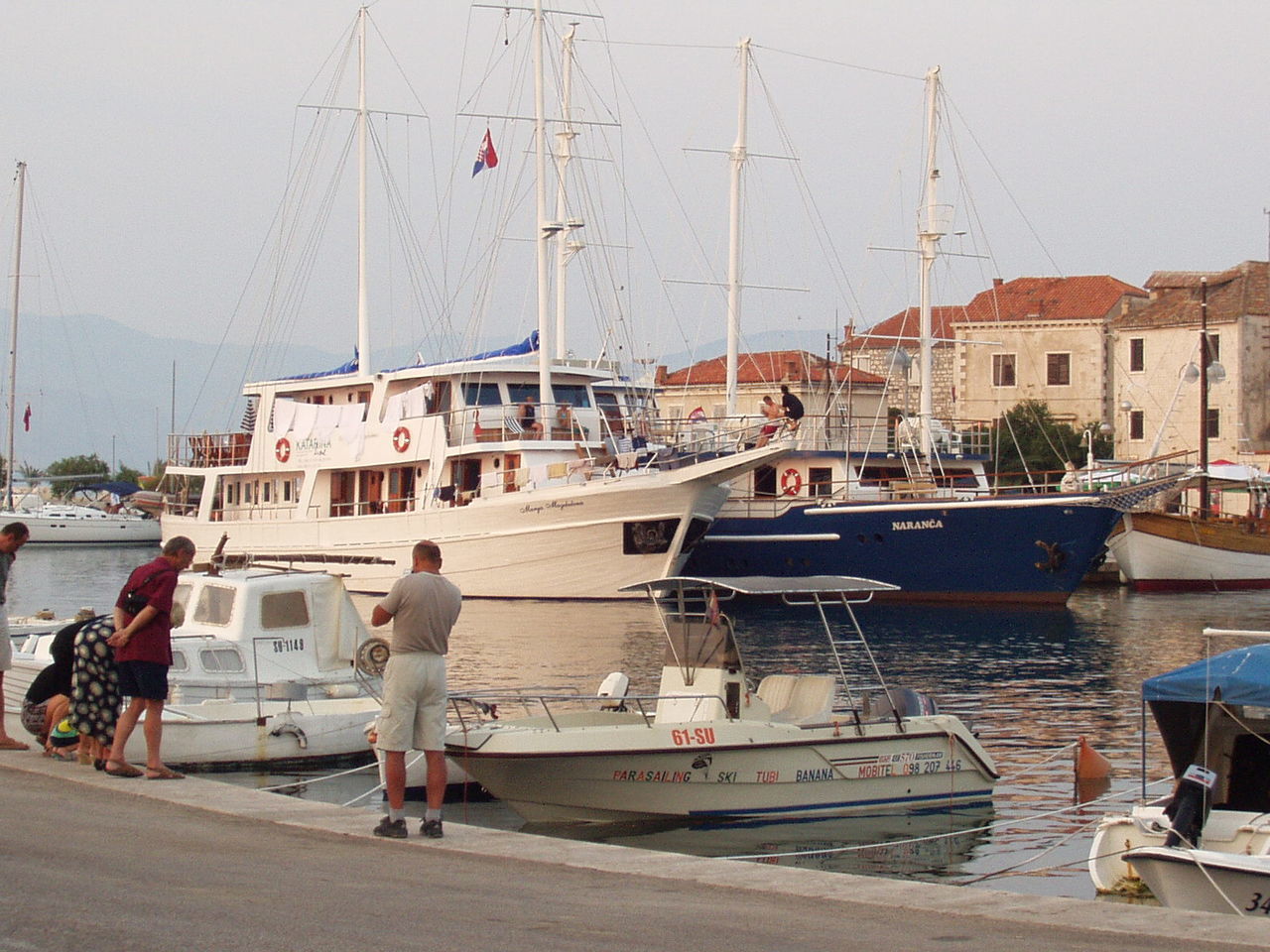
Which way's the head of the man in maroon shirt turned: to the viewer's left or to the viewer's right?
to the viewer's right

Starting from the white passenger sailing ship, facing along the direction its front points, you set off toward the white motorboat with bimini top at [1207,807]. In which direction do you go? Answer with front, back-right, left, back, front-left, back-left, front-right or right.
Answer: front-right

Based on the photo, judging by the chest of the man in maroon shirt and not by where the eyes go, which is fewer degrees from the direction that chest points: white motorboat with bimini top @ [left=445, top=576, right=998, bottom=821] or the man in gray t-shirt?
the white motorboat with bimini top

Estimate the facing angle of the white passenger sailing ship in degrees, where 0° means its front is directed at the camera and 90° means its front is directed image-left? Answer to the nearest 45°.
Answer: approximately 315°

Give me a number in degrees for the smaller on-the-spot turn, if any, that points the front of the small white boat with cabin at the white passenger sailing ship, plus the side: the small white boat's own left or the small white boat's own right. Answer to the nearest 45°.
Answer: approximately 135° to the small white boat's own right

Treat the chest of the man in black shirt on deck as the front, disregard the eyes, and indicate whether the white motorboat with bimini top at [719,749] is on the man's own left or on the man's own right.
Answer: on the man's own left

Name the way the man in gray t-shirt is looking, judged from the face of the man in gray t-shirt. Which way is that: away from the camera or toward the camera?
away from the camera

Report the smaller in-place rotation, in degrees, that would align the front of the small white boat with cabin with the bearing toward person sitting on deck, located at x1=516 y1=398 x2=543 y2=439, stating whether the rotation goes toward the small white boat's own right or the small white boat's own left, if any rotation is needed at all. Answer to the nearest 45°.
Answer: approximately 135° to the small white boat's own right

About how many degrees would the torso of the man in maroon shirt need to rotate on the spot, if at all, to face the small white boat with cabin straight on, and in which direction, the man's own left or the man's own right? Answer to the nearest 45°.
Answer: approximately 45° to the man's own left

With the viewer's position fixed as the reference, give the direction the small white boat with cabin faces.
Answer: facing the viewer and to the left of the viewer
